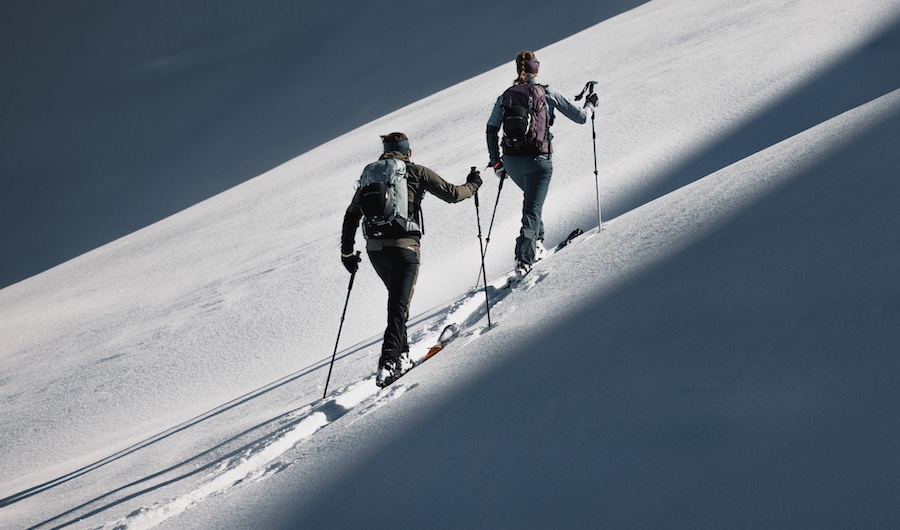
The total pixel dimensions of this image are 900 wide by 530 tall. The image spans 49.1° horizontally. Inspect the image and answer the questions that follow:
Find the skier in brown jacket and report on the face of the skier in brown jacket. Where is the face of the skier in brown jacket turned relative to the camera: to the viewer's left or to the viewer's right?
to the viewer's right

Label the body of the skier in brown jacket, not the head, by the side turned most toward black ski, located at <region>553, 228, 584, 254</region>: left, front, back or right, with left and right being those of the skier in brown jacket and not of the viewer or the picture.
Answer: front

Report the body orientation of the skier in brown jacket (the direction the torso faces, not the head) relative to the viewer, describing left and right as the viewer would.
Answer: facing away from the viewer and to the right of the viewer
